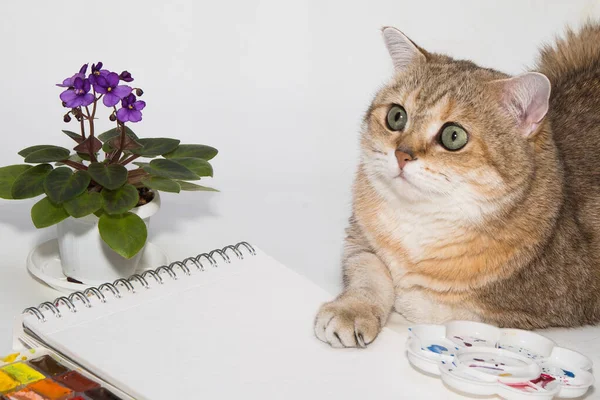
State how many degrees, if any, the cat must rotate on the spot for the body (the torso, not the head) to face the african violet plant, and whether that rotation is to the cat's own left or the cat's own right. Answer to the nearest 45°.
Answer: approximately 45° to the cat's own right

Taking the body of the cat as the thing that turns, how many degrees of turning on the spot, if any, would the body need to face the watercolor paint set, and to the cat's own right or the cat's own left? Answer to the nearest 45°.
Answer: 0° — it already faces it

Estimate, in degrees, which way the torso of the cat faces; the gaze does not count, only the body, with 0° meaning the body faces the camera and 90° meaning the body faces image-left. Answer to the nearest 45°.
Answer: approximately 45°

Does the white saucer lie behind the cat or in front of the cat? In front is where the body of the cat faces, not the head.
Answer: in front

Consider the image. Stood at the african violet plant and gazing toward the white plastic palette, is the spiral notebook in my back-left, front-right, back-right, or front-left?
front-right

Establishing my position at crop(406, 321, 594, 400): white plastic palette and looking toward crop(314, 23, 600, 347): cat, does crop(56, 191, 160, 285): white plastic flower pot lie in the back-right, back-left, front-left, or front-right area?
front-left
